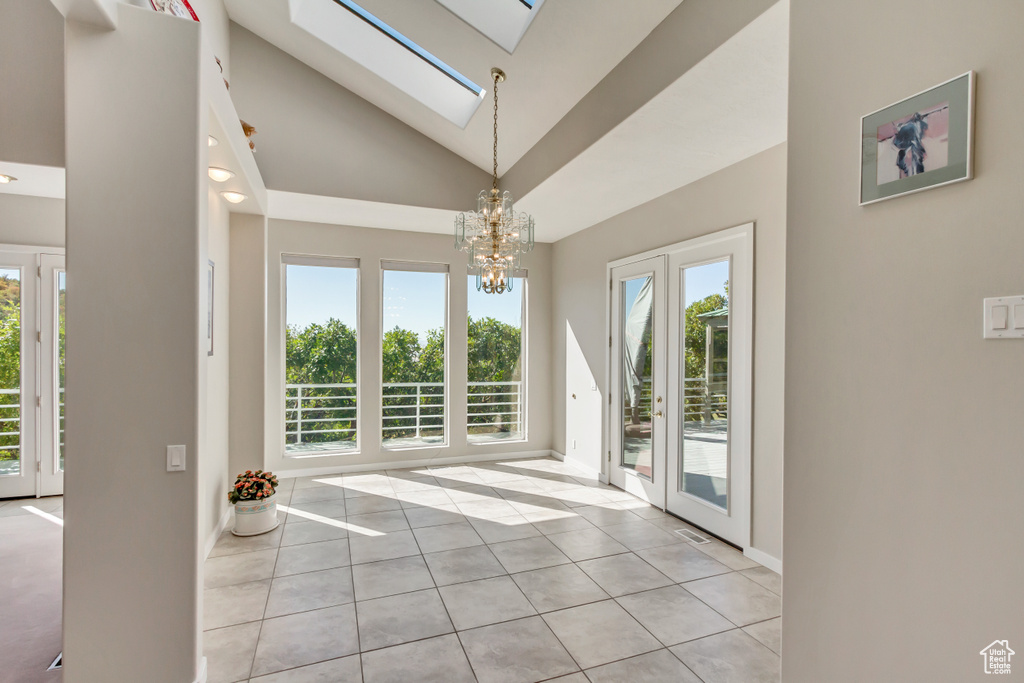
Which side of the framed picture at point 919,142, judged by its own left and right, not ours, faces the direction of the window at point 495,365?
right

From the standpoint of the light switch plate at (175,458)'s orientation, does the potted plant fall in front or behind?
behind

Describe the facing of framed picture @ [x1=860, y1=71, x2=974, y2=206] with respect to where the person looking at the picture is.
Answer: facing the viewer and to the left of the viewer

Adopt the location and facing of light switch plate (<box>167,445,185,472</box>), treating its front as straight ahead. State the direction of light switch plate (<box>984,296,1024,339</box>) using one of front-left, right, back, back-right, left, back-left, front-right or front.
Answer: front-left

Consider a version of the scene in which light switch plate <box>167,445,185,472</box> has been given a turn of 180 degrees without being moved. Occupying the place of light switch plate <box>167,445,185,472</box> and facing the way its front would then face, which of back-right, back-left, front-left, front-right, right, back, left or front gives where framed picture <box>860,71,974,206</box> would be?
back-right

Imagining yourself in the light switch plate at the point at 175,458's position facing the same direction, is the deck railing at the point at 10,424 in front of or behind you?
behind

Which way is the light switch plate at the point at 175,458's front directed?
toward the camera

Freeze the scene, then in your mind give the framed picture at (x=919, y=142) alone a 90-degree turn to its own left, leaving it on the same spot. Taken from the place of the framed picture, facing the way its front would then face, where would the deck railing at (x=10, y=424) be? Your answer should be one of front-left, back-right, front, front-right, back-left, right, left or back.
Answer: back-right

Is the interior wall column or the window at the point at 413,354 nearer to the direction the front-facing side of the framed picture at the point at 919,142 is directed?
the interior wall column

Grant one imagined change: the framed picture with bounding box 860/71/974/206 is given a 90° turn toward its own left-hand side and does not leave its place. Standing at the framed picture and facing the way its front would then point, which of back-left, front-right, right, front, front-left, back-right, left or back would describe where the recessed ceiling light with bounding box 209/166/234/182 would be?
back-right
